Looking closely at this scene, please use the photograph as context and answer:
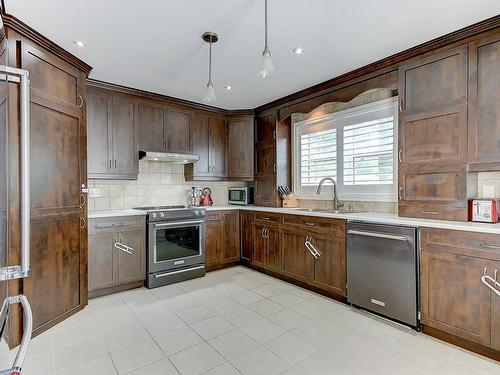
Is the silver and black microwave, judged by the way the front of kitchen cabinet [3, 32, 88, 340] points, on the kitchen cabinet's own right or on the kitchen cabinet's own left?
on the kitchen cabinet's own left

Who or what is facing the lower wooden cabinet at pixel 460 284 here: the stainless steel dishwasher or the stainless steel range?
the stainless steel range

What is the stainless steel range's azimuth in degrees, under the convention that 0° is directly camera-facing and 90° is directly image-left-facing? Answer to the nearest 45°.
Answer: approximately 315°

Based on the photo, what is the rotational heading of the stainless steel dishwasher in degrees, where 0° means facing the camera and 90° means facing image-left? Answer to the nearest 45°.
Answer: approximately 45°

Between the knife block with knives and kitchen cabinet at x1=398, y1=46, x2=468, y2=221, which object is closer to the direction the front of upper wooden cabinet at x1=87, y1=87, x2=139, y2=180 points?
the kitchen cabinet

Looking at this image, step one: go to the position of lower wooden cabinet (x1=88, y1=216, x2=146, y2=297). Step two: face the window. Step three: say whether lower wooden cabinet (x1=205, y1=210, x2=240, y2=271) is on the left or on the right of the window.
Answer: left
